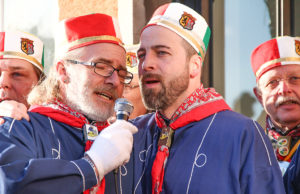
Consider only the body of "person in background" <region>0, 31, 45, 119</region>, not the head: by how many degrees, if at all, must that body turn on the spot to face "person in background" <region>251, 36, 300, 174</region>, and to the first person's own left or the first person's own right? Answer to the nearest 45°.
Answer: approximately 90° to the first person's own left

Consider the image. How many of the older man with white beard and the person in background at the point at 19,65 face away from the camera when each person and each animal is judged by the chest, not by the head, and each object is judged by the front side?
0

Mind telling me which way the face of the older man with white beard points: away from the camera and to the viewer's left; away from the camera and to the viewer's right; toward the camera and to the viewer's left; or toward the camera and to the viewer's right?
toward the camera and to the viewer's right

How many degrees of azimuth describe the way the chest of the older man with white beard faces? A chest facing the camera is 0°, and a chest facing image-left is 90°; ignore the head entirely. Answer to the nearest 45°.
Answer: approximately 315°

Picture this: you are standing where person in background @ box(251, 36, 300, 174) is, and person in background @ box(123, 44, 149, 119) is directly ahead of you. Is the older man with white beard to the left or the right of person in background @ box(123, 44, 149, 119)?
left

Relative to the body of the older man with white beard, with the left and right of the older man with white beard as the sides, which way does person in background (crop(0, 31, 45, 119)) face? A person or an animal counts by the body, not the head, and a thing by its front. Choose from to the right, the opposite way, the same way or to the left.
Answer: to the right

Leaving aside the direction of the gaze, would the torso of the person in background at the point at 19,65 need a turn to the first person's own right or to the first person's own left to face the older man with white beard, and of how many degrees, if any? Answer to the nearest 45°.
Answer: approximately 45° to the first person's own left

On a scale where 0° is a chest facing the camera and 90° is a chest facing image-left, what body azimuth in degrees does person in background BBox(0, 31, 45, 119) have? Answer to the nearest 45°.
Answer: approximately 45°

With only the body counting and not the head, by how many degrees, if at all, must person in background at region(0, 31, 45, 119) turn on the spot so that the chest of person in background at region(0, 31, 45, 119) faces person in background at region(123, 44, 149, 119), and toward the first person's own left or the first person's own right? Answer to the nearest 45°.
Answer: approximately 135° to the first person's own left
